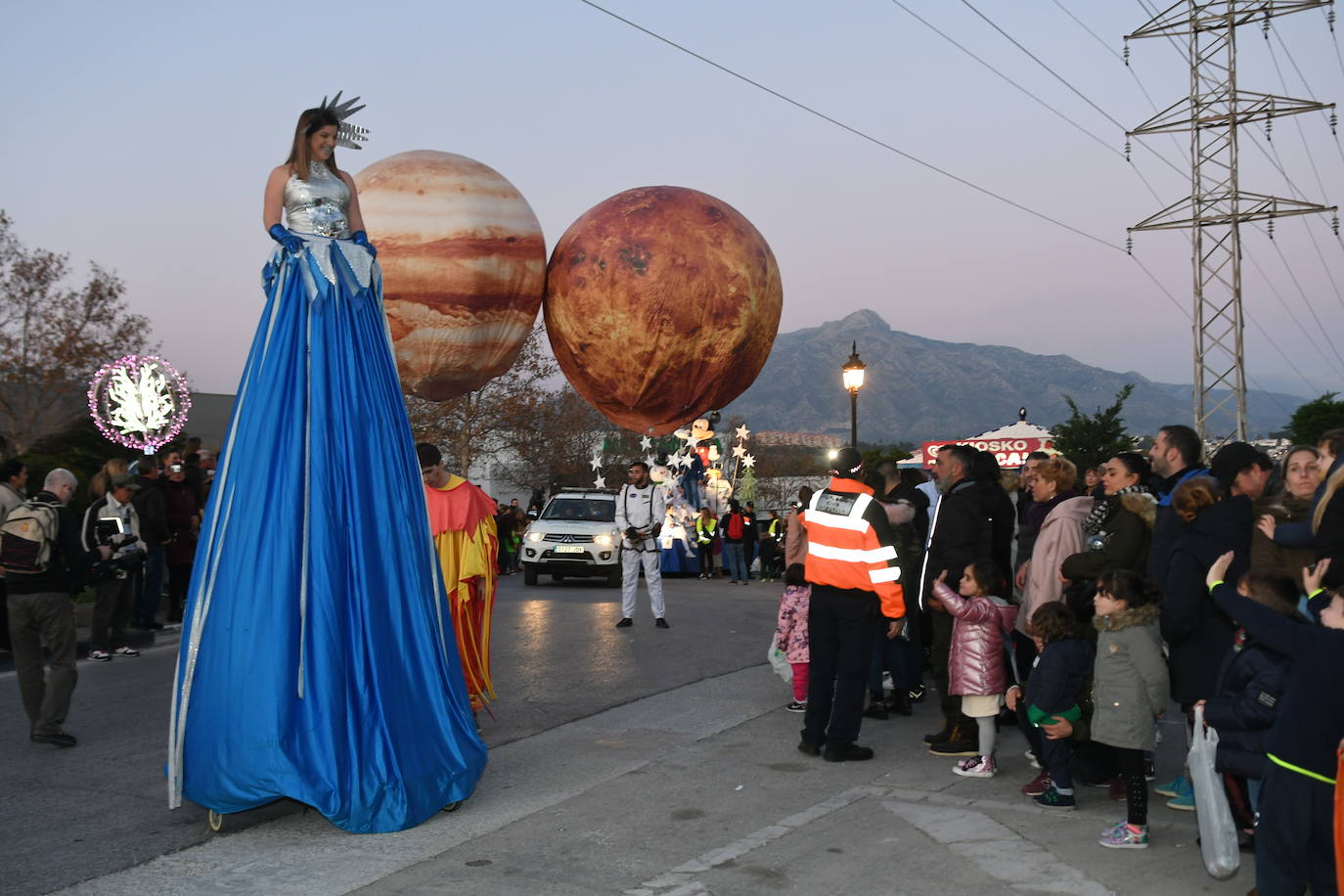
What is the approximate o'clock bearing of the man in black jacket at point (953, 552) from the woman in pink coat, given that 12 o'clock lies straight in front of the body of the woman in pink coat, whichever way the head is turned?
The man in black jacket is roughly at 1 o'clock from the woman in pink coat.

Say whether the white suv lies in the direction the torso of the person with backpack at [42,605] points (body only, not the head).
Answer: yes

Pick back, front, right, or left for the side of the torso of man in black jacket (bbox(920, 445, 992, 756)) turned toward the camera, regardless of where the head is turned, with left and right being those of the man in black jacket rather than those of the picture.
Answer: left

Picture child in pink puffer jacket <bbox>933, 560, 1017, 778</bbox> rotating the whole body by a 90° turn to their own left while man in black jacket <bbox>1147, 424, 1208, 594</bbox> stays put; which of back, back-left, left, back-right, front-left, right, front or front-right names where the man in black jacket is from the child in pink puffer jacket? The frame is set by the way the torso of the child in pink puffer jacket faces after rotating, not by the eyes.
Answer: left

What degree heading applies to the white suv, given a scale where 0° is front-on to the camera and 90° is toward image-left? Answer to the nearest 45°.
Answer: approximately 0°

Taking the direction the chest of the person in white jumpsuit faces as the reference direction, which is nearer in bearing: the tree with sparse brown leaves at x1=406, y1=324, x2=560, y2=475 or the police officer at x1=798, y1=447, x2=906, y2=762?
the police officer

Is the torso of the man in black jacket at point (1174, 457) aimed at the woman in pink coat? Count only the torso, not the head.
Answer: yes

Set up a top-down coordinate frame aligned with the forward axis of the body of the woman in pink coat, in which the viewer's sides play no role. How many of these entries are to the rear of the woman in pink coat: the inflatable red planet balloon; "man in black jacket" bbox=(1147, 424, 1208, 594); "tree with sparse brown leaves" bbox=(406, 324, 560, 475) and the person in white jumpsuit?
1

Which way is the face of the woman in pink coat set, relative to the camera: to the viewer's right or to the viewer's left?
to the viewer's left

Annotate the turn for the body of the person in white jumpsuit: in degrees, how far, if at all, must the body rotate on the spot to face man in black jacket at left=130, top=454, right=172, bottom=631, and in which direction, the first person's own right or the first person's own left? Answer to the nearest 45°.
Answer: approximately 90° to the first person's own right

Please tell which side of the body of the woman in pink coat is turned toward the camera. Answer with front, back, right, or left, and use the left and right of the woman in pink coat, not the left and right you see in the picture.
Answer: left

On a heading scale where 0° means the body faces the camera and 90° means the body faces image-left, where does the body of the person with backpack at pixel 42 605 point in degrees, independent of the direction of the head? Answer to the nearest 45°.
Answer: approximately 225°

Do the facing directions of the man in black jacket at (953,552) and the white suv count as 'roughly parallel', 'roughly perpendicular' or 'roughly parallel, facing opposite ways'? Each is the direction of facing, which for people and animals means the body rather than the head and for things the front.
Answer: roughly perpendicular

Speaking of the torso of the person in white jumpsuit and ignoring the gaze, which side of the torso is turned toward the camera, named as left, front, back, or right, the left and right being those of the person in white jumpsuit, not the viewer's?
front

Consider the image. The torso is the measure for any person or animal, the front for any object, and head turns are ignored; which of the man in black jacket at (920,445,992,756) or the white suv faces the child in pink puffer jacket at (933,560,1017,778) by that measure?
the white suv

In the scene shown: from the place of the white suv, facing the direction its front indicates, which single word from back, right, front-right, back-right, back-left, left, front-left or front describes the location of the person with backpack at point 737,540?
back-left

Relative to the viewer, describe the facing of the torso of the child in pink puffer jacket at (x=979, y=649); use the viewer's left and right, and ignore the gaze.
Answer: facing to the left of the viewer

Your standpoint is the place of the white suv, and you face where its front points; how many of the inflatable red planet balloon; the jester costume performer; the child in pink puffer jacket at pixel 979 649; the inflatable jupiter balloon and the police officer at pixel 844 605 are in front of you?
5
